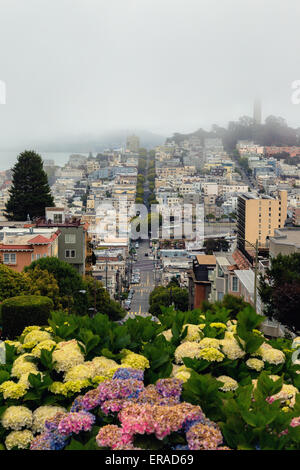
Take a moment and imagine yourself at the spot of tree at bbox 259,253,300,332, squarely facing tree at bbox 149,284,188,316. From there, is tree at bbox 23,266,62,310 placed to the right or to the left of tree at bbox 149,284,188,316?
left

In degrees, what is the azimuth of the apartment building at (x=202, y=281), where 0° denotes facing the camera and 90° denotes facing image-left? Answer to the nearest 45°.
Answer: approximately 90°

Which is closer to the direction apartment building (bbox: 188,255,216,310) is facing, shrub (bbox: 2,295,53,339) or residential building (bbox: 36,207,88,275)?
the residential building

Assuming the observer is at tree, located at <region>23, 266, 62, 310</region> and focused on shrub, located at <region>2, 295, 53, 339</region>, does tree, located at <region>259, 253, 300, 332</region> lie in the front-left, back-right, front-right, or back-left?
front-left

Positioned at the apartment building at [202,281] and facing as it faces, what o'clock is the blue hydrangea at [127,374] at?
The blue hydrangea is roughly at 9 o'clock from the apartment building.

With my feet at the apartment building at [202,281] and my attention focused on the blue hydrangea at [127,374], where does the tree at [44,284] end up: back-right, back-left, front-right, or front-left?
front-right
